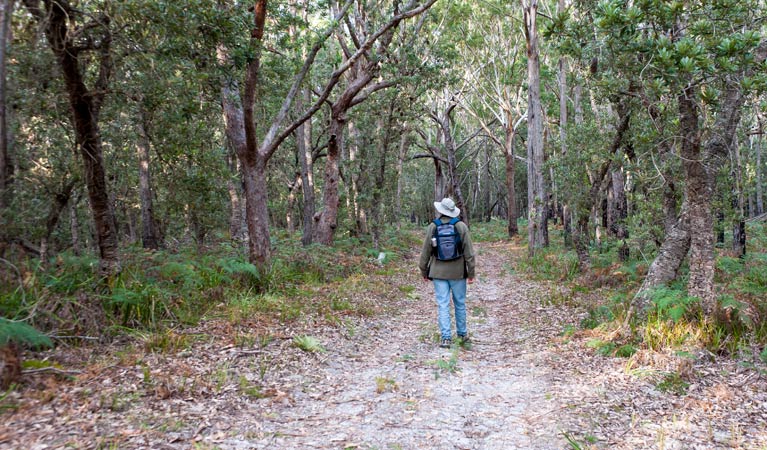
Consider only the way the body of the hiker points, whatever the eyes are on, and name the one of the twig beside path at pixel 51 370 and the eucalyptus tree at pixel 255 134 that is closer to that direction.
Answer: the eucalyptus tree

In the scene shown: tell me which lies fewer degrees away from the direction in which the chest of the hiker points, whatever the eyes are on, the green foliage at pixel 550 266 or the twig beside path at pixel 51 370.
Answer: the green foliage

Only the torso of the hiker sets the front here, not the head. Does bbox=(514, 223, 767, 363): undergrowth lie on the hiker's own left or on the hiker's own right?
on the hiker's own right

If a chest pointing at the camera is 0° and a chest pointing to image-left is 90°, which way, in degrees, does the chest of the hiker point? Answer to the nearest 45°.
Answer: approximately 180°

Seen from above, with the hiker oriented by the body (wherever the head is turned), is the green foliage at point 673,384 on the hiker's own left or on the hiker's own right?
on the hiker's own right

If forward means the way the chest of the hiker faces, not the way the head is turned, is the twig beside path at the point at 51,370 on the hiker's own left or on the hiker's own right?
on the hiker's own left

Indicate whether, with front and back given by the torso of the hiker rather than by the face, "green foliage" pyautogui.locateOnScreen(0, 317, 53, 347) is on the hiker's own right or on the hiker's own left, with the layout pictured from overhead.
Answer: on the hiker's own left

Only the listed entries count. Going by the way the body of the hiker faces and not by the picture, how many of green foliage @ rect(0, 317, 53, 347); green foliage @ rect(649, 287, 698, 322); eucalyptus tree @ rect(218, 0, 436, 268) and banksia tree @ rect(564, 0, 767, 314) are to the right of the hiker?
2

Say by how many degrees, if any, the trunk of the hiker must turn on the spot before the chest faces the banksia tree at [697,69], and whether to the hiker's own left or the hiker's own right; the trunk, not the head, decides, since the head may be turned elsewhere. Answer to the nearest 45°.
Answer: approximately 90° to the hiker's own right

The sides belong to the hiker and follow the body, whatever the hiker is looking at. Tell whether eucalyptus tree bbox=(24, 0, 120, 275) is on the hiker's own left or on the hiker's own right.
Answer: on the hiker's own left

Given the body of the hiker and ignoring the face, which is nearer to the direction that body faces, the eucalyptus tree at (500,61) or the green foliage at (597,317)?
the eucalyptus tree

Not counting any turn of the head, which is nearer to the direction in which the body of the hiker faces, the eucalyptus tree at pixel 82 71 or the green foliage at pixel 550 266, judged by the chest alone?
the green foliage
